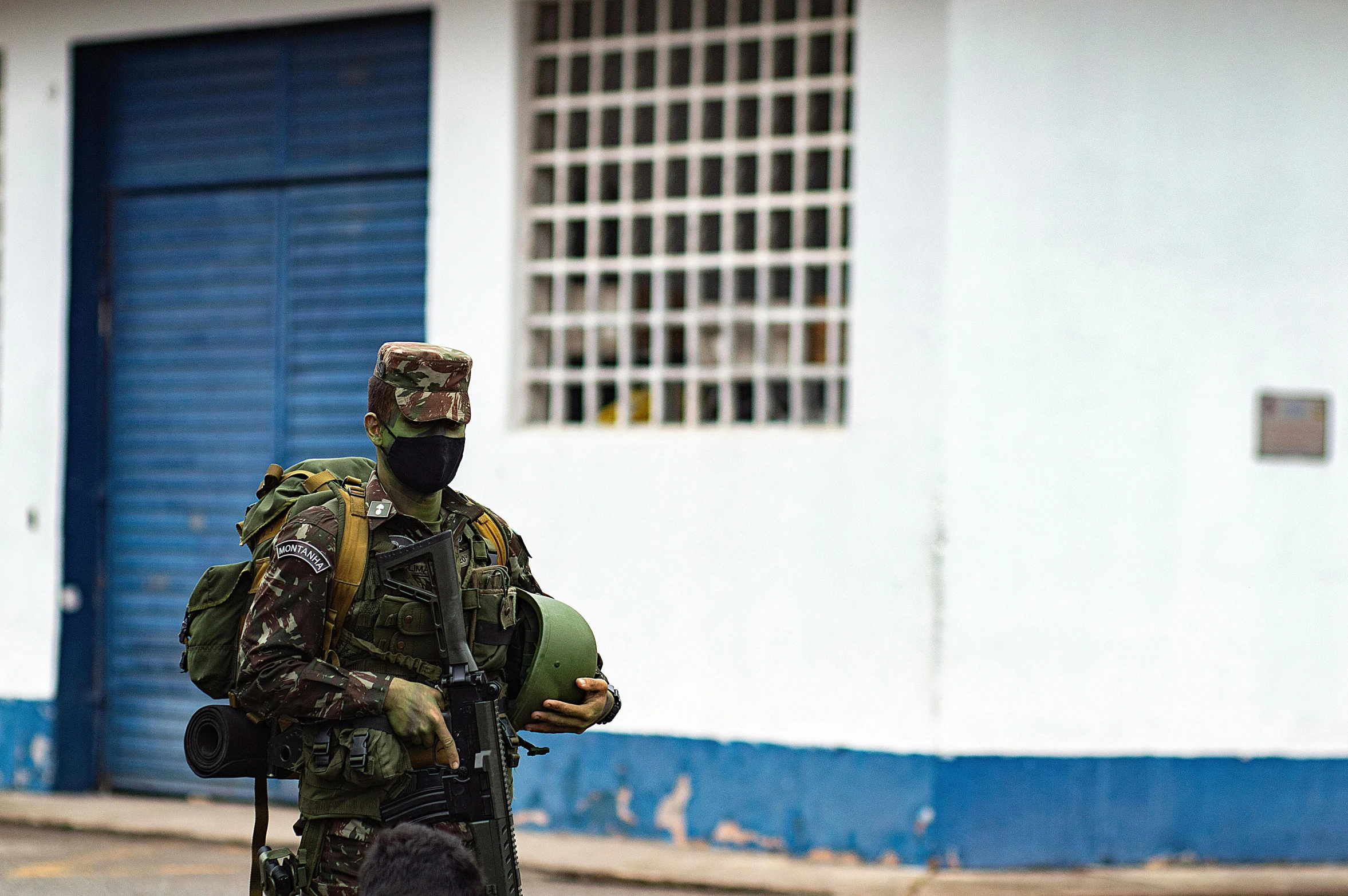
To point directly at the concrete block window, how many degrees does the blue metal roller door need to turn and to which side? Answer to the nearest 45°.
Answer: approximately 45° to its left

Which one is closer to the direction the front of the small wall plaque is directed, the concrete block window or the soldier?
the soldier

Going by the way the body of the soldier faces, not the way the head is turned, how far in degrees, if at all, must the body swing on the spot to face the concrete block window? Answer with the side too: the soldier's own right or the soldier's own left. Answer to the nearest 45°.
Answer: approximately 135° to the soldier's own left

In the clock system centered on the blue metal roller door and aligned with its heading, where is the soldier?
The soldier is roughly at 12 o'clock from the blue metal roller door.

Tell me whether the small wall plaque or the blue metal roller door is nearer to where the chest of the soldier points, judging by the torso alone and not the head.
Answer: the small wall plaque

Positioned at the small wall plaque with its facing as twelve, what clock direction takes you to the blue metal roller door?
The blue metal roller door is roughly at 3 o'clock from the small wall plaque.

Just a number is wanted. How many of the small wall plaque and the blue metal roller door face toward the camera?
2

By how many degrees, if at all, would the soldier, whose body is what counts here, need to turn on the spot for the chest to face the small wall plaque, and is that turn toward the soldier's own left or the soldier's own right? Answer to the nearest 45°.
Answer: approximately 90° to the soldier's own left

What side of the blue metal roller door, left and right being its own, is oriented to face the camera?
front

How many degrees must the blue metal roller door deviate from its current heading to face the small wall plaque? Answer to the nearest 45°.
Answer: approximately 45° to its left

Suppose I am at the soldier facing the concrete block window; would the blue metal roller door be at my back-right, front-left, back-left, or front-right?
front-left

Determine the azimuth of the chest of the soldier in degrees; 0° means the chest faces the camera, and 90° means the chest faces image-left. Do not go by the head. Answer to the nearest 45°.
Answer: approximately 315°
